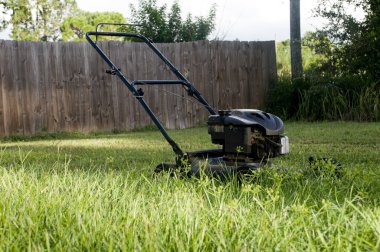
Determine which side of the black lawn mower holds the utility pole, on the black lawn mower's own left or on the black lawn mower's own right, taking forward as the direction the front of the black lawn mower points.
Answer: on the black lawn mower's own left

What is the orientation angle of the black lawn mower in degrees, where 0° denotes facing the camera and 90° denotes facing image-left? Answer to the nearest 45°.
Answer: approximately 315°

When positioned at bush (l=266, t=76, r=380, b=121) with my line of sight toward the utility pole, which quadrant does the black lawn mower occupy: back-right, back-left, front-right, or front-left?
back-left

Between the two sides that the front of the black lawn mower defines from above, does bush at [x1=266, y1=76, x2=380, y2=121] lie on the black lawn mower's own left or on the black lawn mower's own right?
on the black lawn mower's own left

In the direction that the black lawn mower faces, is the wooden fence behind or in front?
behind

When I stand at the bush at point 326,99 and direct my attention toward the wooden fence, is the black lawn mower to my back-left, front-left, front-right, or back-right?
front-left

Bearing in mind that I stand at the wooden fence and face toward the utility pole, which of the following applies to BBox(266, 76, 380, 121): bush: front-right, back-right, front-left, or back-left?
front-right
